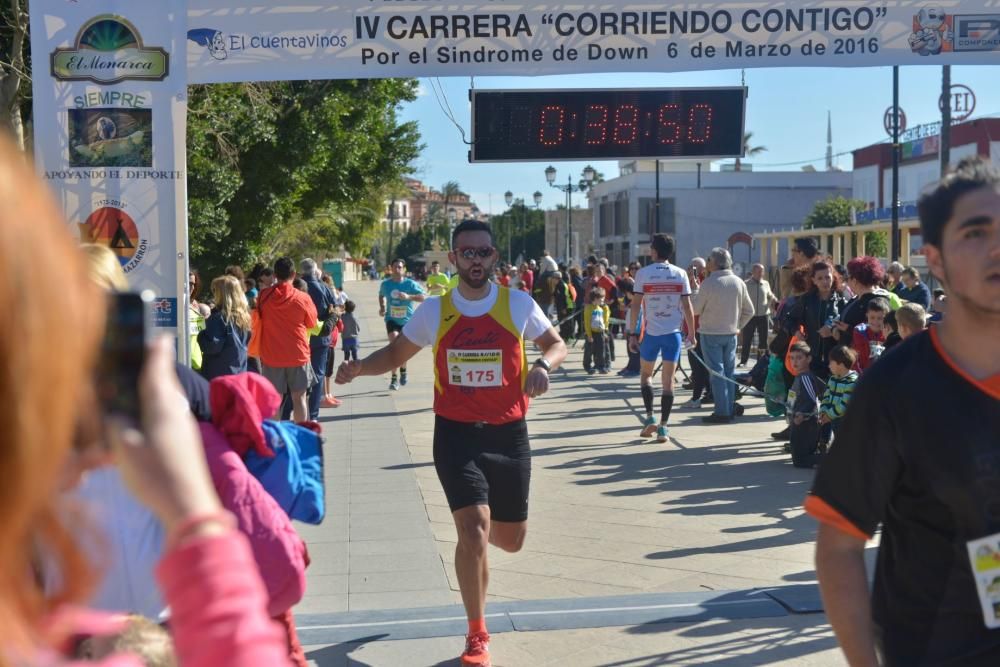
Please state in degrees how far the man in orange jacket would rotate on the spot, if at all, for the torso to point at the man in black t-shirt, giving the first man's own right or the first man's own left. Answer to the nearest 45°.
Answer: approximately 180°

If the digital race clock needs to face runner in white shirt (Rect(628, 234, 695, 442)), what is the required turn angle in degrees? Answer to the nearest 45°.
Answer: approximately 180°

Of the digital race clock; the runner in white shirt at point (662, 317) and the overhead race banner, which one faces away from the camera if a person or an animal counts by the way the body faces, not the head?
the runner in white shirt

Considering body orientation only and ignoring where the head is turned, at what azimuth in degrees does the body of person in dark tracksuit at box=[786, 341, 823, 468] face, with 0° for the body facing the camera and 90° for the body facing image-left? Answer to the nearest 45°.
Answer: approximately 45°

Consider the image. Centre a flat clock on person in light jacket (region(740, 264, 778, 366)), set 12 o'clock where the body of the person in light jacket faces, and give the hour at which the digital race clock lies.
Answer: The digital race clock is roughly at 11 o'clock from the person in light jacket.

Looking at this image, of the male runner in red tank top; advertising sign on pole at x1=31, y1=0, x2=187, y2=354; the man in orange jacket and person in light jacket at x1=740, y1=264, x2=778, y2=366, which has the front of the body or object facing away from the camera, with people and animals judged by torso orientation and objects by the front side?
the man in orange jacket

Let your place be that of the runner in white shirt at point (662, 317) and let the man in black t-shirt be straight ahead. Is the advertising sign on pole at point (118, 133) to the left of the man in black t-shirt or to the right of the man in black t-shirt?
right
